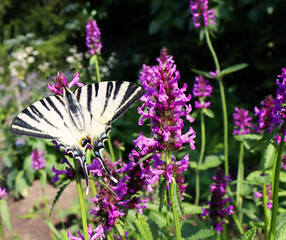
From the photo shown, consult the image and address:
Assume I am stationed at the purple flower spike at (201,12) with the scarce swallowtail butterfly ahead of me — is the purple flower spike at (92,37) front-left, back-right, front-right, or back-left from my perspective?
front-right

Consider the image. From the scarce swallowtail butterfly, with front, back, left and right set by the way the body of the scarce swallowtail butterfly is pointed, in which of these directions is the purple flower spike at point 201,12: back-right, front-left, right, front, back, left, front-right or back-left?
front-right

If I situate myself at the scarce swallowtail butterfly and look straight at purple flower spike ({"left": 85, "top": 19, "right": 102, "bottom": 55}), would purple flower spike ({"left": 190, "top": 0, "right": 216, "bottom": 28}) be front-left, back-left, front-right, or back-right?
front-right

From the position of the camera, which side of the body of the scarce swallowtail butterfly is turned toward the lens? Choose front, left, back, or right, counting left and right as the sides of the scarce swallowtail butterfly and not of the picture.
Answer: back

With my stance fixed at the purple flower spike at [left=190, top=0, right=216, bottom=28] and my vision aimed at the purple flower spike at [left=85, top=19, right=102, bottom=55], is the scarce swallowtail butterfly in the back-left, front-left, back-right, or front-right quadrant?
front-left

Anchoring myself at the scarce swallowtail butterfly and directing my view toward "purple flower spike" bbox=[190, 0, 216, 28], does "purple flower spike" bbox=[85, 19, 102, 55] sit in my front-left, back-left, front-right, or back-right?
front-left

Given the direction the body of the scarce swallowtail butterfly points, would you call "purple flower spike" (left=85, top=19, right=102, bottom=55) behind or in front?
in front
